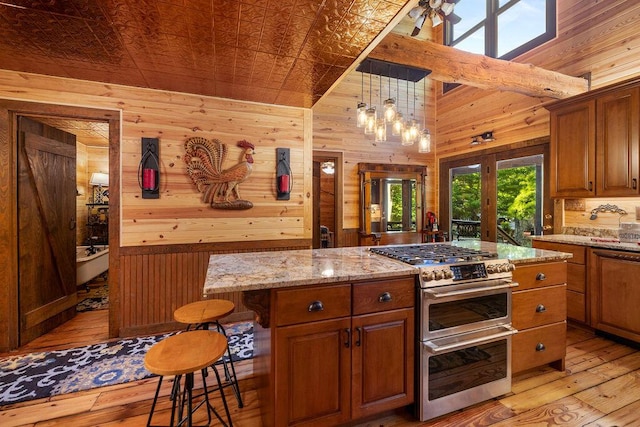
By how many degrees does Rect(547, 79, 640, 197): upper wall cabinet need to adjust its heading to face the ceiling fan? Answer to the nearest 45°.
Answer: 0° — it already faces it

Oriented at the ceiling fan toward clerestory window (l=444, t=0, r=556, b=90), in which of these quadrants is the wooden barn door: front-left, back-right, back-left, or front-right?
back-left

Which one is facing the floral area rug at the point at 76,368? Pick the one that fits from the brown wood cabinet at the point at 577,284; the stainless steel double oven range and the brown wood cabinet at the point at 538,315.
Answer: the brown wood cabinet at the point at 577,284

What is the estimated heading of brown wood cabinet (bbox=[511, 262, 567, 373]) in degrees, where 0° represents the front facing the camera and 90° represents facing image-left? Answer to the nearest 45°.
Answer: approximately 315°

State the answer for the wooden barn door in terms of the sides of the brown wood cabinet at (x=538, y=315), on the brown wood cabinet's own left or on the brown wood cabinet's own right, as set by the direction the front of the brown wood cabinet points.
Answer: on the brown wood cabinet's own right

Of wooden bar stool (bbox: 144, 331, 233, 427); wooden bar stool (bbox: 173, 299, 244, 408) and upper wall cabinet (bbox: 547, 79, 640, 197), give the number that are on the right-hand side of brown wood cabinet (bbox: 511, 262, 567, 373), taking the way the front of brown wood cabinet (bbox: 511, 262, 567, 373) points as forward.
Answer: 2
